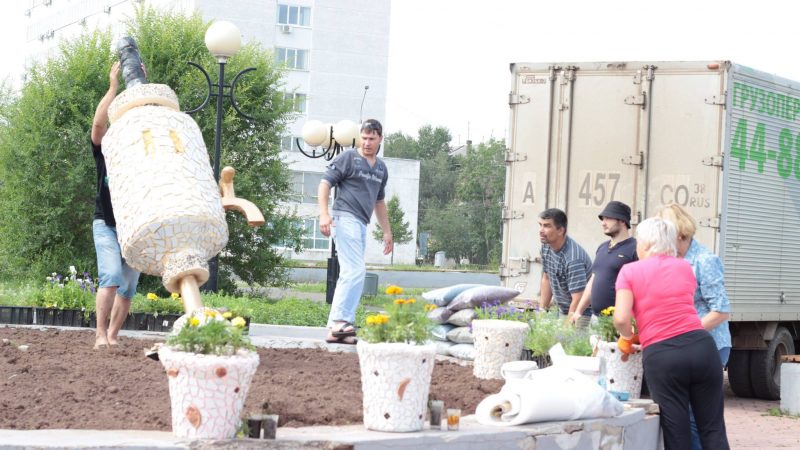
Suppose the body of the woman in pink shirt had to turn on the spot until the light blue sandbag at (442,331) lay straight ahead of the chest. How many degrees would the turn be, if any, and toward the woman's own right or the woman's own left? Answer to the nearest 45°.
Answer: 0° — they already face it

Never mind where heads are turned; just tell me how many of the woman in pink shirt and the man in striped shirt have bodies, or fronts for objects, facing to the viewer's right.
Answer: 0

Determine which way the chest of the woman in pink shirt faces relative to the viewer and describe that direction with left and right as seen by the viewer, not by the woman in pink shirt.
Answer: facing away from the viewer and to the left of the viewer

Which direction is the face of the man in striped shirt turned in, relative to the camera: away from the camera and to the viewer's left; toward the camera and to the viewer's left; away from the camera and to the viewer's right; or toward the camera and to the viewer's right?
toward the camera and to the viewer's left

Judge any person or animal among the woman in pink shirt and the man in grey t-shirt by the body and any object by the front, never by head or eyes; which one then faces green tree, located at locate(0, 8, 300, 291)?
the woman in pink shirt

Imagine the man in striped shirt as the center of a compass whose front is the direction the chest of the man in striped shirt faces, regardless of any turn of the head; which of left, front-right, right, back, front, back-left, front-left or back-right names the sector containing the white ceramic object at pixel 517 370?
front-left

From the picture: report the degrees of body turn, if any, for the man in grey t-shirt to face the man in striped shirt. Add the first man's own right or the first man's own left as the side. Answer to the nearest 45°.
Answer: approximately 45° to the first man's own left

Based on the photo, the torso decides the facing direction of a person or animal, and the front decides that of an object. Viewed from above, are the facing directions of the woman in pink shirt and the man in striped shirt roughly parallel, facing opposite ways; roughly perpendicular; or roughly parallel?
roughly perpendicular

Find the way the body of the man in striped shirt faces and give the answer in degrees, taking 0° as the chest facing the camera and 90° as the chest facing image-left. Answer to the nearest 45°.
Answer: approximately 45°

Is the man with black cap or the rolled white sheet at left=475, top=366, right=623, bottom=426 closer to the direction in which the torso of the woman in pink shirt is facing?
the man with black cap

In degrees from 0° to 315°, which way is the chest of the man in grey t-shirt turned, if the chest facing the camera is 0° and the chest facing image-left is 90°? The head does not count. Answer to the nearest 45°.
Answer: approximately 315°
